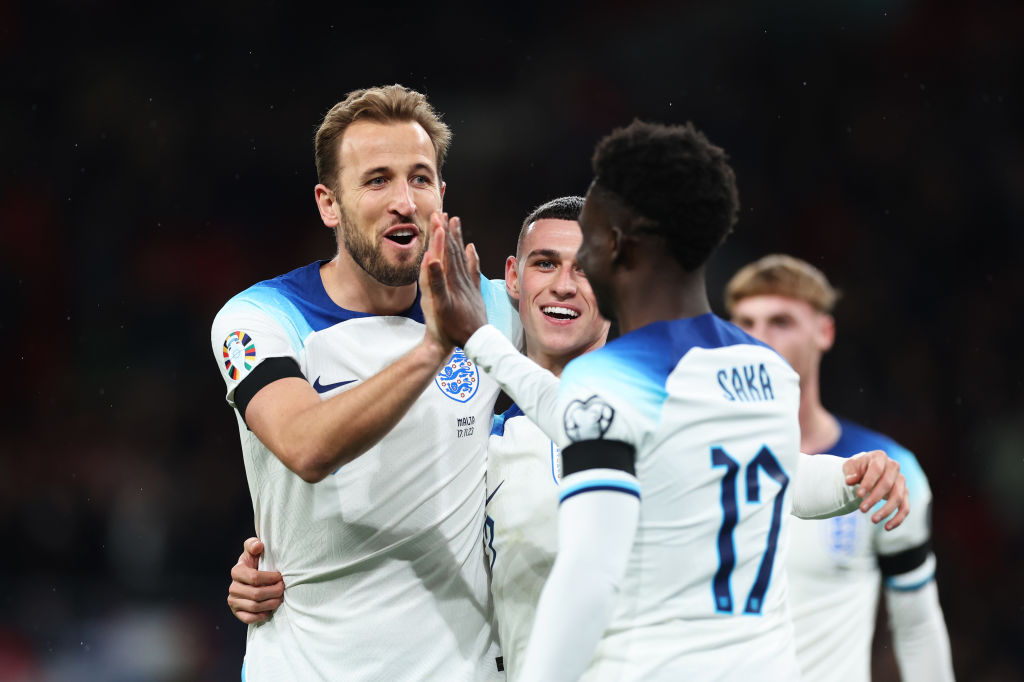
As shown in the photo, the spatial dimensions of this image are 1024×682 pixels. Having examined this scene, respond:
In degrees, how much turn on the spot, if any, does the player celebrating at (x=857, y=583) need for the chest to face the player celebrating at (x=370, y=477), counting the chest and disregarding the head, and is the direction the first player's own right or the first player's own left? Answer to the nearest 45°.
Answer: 0° — they already face them

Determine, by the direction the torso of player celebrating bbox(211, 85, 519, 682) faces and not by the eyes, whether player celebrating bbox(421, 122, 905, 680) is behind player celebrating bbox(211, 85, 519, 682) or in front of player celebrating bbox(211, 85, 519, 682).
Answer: in front

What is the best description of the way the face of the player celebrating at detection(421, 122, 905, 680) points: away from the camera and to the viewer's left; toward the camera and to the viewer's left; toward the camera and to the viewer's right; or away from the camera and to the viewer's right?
away from the camera and to the viewer's left

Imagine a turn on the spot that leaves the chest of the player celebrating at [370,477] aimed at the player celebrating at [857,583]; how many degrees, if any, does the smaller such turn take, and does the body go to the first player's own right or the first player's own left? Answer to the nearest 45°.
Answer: approximately 90° to the first player's own left

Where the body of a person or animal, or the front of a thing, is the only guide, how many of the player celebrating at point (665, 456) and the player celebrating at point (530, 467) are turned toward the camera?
1

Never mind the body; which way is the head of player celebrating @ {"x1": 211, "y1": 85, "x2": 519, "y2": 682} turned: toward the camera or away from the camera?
toward the camera

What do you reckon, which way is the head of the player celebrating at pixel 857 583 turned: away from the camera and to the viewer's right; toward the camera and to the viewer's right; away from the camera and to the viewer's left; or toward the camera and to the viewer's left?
toward the camera and to the viewer's left

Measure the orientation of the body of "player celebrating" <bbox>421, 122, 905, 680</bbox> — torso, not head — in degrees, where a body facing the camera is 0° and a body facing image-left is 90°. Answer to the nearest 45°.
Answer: approximately 135°

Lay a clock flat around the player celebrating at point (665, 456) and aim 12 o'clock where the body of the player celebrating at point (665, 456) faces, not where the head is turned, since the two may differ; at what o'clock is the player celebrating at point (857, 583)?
the player celebrating at point (857, 583) is roughly at 2 o'clock from the player celebrating at point (665, 456).

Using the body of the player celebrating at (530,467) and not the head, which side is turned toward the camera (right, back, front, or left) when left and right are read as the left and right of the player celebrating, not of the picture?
front

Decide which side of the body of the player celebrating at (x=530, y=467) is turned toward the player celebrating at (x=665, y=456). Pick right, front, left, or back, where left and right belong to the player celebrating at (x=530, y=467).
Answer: front

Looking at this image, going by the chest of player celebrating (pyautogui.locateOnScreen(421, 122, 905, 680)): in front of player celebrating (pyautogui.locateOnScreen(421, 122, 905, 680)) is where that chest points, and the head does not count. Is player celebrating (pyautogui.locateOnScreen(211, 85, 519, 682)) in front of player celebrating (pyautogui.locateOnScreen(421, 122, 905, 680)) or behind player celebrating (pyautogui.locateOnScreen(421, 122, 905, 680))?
in front

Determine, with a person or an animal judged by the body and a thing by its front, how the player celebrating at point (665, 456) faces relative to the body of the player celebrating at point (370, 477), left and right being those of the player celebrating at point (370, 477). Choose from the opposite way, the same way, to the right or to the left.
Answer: the opposite way
